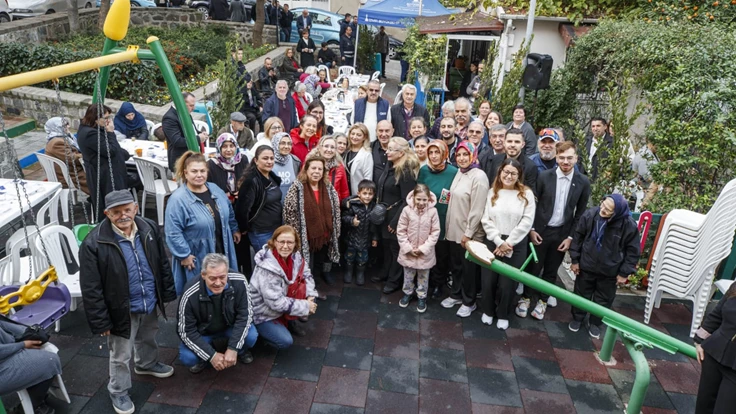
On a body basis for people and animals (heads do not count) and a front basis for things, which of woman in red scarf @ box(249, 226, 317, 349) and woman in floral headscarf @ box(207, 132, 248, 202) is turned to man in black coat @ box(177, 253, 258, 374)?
the woman in floral headscarf

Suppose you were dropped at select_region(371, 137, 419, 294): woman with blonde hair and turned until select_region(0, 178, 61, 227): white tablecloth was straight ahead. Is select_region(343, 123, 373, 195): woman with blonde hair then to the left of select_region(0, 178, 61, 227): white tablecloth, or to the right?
right

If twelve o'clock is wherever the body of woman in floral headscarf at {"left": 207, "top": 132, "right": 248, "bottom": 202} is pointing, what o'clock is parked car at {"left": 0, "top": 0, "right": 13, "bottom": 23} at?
The parked car is roughly at 5 o'clock from the woman in floral headscarf.

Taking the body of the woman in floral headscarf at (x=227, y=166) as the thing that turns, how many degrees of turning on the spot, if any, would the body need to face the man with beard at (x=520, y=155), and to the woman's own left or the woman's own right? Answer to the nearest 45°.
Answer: approximately 90° to the woman's own left

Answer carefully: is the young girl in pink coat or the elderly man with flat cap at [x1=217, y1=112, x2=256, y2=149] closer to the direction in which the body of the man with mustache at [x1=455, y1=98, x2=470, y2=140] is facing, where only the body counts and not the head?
the young girl in pink coat

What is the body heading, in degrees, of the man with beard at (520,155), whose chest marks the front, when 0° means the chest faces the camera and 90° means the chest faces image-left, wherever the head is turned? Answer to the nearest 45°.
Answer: approximately 0°

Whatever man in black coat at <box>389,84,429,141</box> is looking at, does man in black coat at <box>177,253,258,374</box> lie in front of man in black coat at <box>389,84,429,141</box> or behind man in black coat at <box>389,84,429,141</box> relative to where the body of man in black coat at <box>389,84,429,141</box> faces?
in front

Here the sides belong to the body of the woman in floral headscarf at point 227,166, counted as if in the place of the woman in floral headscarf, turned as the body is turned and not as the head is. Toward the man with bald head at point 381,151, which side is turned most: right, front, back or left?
left
